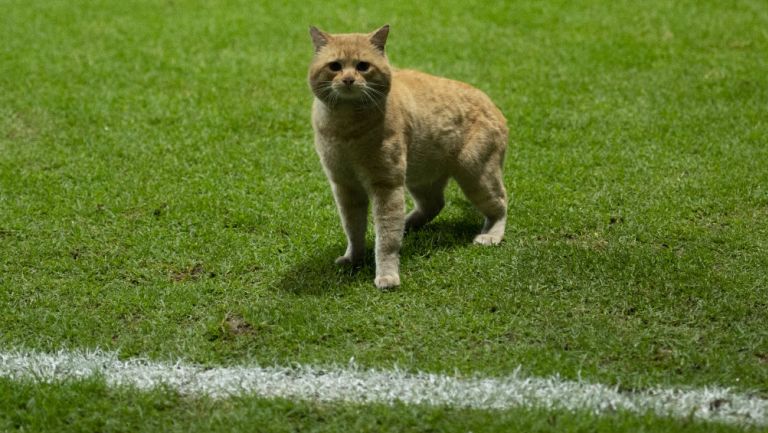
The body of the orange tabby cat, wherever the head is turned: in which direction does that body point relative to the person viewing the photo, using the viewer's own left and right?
facing the viewer and to the left of the viewer
